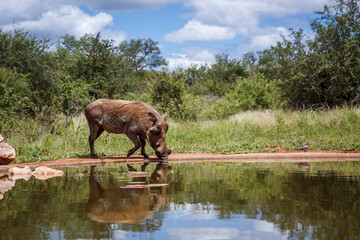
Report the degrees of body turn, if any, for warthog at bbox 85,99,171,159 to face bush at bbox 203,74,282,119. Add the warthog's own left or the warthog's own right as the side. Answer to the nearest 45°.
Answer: approximately 45° to the warthog's own left

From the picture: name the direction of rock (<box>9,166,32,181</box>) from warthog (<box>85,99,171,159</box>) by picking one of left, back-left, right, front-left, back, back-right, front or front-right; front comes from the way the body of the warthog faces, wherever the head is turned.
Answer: back-right

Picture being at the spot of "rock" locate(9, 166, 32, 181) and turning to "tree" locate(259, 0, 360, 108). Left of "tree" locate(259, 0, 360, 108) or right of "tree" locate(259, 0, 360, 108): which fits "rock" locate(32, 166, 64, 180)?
right

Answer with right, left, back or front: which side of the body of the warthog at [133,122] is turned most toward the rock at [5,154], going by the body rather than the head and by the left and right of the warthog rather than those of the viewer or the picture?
back

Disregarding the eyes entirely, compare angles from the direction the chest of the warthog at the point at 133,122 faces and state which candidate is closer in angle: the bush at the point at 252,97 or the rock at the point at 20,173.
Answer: the bush

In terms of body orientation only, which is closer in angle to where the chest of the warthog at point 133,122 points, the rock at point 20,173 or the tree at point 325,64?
the tree

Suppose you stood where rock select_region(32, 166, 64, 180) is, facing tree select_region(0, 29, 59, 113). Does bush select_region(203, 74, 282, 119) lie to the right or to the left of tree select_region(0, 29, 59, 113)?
right

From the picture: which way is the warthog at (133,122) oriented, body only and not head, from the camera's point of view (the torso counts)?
to the viewer's right

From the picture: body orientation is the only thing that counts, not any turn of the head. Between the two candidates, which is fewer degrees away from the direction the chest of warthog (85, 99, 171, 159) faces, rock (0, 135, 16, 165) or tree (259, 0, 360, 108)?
the tree
